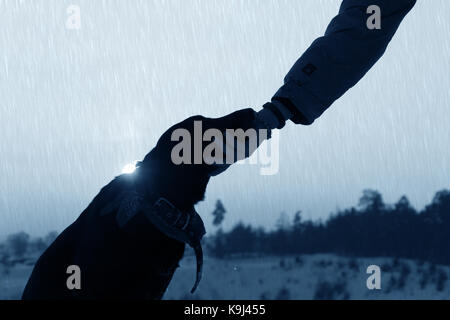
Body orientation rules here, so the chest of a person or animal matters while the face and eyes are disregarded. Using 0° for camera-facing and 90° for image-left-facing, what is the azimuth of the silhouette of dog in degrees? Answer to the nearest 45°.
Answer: approximately 270°
